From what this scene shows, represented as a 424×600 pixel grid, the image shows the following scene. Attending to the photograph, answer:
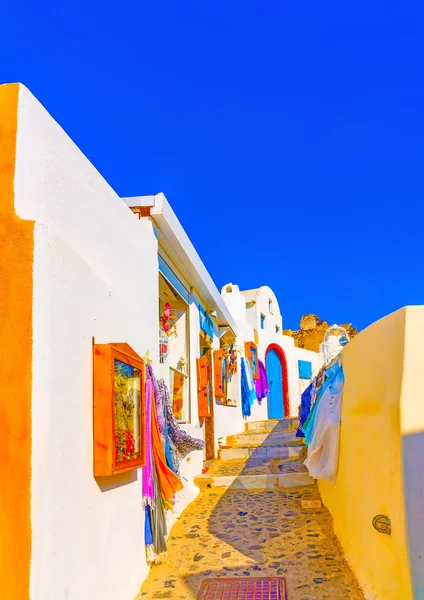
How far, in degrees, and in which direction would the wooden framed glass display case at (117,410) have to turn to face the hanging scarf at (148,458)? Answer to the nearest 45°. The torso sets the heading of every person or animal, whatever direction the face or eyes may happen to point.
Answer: approximately 135° to its left

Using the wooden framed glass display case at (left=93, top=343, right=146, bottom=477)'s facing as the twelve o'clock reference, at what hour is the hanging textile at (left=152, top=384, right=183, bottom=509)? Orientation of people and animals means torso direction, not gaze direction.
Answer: The hanging textile is roughly at 8 o'clock from the wooden framed glass display case.

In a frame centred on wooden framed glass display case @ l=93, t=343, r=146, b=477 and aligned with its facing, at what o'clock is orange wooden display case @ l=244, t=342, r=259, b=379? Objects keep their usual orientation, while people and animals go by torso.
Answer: orange wooden display case @ l=244, t=342, r=259, b=379 is roughly at 8 o'clock from wooden framed glass display case @ l=93, t=343, r=146, b=477.

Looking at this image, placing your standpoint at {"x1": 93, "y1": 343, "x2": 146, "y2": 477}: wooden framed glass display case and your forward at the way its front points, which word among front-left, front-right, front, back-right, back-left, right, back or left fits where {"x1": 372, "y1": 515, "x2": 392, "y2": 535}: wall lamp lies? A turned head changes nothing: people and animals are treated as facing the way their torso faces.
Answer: front-left

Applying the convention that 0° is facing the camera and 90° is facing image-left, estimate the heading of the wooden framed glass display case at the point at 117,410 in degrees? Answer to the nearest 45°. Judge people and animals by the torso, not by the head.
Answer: approximately 315°
